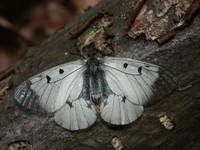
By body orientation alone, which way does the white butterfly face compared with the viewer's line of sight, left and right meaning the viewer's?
facing away from the viewer
